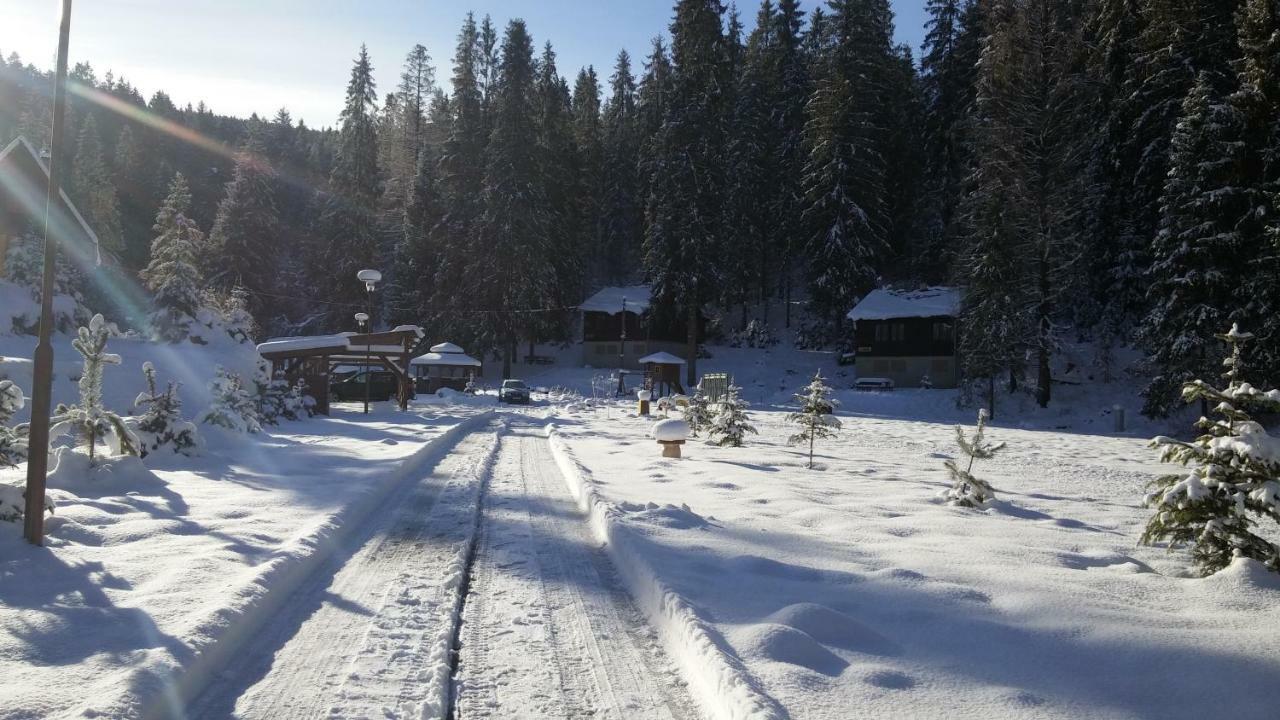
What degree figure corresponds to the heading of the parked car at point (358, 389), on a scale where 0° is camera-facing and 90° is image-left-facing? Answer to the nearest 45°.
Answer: approximately 90°

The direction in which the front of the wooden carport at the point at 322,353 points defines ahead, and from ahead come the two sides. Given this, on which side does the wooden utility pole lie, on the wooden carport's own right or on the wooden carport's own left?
on the wooden carport's own right

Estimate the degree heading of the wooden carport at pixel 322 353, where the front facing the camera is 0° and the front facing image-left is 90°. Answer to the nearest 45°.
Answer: approximately 315°

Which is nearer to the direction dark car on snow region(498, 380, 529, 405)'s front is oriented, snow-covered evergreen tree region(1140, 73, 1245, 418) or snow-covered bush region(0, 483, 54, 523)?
the snow-covered bush

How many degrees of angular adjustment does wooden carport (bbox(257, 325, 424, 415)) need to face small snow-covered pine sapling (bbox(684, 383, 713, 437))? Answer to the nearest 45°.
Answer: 0° — it already faces it

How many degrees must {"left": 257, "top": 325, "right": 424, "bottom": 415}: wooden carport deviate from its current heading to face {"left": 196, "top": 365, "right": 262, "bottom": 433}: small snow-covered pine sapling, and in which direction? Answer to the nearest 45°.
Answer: approximately 45° to its right

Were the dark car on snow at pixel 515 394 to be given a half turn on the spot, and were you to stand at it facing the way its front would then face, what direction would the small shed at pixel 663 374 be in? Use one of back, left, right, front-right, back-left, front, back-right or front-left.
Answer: front-right
